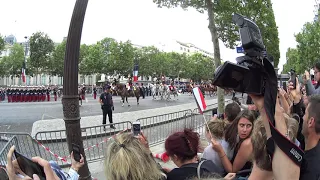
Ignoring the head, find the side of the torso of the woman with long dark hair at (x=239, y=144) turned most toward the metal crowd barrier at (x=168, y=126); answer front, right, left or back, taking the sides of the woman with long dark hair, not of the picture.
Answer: right

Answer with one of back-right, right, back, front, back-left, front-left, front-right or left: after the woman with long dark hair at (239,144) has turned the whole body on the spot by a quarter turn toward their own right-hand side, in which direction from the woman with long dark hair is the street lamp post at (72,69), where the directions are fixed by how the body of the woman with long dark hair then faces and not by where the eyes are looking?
left

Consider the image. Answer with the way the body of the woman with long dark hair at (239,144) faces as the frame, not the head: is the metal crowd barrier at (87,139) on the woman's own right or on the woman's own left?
on the woman's own right

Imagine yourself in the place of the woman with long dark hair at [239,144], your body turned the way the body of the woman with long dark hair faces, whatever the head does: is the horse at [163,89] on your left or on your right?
on your right

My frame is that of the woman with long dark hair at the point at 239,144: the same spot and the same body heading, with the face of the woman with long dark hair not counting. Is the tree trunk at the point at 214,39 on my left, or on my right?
on my right

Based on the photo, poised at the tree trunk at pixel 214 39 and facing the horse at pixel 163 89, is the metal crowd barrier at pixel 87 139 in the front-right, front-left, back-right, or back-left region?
back-left

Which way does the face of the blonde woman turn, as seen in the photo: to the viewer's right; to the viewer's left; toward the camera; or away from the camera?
away from the camera

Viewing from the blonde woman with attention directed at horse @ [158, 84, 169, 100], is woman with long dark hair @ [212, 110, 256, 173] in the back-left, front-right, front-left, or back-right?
front-right
